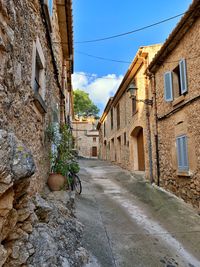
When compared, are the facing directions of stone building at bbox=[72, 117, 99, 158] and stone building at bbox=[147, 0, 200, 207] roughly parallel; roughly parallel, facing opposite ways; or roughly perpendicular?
roughly perpendicular

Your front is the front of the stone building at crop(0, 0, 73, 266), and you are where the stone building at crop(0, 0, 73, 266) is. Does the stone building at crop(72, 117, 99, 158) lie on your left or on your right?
on your left

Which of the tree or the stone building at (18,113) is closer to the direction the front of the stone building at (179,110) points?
the stone building

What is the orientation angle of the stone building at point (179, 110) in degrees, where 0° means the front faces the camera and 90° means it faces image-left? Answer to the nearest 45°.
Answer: approximately 45°

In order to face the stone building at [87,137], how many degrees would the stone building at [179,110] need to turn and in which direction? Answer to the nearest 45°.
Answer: approximately 90° to its right

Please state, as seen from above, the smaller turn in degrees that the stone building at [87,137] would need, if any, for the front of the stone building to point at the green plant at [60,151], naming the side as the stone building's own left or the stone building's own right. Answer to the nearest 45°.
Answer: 0° — it already faces it

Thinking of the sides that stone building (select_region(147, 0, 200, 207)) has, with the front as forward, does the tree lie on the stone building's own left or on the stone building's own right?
on the stone building's own right

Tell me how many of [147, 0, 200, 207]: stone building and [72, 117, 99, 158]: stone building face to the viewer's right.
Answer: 0

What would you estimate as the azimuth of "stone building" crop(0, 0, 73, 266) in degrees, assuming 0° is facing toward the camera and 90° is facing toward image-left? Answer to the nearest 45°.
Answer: approximately 270°

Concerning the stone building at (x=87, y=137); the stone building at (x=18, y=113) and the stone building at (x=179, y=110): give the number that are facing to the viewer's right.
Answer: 1

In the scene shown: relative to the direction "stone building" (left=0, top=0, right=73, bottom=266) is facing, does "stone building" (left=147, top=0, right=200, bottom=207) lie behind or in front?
in front

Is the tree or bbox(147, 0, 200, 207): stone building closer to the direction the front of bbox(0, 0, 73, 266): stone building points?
the stone building

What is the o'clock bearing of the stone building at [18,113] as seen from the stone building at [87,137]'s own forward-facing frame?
the stone building at [18,113] is roughly at 12 o'clock from the stone building at [87,137].

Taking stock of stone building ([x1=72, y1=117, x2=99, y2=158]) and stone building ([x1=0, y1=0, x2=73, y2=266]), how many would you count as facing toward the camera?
1
